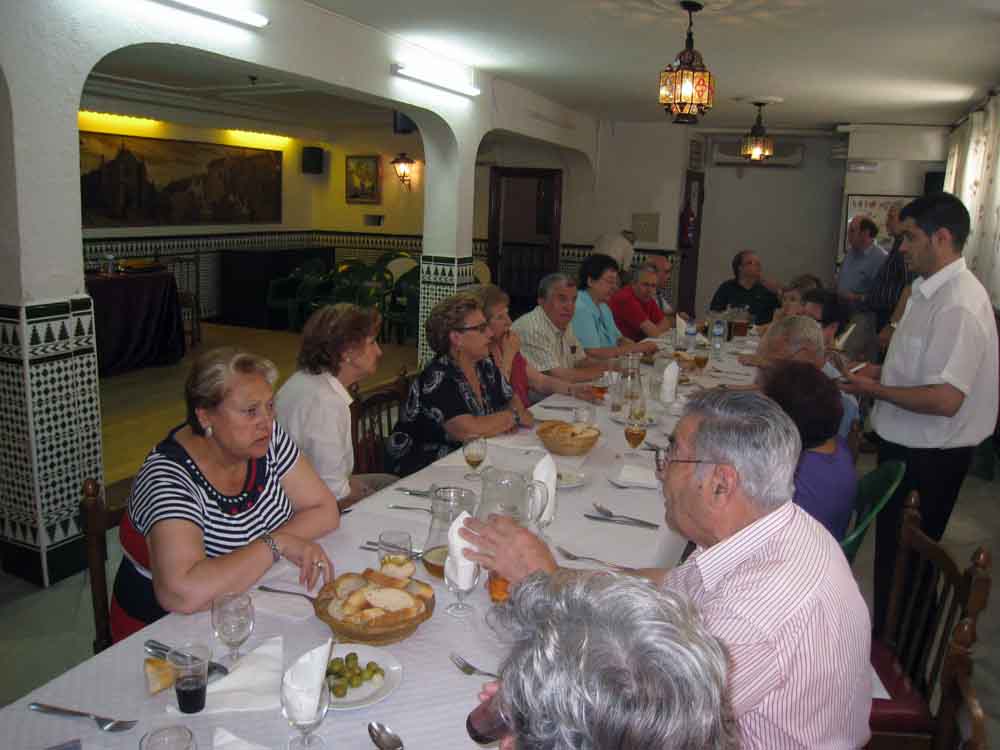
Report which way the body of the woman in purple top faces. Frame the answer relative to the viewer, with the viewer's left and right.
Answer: facing away from the viewer and to the left of the viewer

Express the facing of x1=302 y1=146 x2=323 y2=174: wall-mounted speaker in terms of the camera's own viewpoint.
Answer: facing the viewer

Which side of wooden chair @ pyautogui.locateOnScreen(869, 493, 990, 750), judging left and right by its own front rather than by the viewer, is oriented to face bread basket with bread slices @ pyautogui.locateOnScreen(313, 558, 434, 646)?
front

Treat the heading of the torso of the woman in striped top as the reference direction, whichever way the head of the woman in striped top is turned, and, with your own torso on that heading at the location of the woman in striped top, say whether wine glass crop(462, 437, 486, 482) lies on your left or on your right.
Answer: on your left

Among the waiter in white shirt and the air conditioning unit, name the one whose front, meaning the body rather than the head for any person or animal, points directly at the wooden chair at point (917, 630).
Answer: the air conditioning unit

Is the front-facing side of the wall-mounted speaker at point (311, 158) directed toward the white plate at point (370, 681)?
yes

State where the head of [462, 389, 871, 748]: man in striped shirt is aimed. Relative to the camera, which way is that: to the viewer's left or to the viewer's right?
to the viewer's left

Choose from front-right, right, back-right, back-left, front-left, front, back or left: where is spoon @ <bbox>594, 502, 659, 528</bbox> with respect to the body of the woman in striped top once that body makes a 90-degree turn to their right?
back-left

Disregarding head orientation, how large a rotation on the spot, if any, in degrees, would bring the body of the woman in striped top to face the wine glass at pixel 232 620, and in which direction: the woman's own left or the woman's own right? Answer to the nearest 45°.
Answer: approximately 45° to the woman's own right

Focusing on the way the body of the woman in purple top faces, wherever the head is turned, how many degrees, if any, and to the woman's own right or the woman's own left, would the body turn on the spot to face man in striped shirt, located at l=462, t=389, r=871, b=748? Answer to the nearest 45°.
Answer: approximately 135° to the woman's own left

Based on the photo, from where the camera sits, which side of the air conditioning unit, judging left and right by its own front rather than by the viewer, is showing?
front

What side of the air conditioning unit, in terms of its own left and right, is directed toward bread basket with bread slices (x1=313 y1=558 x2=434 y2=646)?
front

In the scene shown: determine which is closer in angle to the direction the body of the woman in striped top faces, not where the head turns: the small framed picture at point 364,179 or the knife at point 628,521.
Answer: the knife

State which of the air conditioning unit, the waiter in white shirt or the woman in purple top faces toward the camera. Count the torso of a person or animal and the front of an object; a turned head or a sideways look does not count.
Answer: the air conditioning unit

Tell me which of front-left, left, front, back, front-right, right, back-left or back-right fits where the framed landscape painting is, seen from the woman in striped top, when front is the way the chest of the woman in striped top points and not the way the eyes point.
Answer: back-left

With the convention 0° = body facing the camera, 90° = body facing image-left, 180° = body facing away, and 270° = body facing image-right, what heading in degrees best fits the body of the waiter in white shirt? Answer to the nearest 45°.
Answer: approximately 90°

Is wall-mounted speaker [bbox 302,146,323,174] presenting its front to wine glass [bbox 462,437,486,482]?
yes

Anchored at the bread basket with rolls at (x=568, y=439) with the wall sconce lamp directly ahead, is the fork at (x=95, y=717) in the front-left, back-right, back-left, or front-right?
back-left

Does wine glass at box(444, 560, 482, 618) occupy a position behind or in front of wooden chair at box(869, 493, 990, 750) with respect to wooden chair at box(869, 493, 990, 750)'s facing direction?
in front

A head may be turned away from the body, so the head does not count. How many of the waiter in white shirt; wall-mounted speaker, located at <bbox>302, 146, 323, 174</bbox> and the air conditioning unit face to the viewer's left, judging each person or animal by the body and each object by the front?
1

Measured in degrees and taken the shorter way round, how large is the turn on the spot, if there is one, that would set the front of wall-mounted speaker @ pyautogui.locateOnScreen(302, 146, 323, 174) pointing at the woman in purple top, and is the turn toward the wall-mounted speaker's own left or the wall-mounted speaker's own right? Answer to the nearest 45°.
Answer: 0° — it already faces them

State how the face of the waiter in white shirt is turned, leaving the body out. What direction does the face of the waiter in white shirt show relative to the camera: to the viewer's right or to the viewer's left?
to the viewer's left
